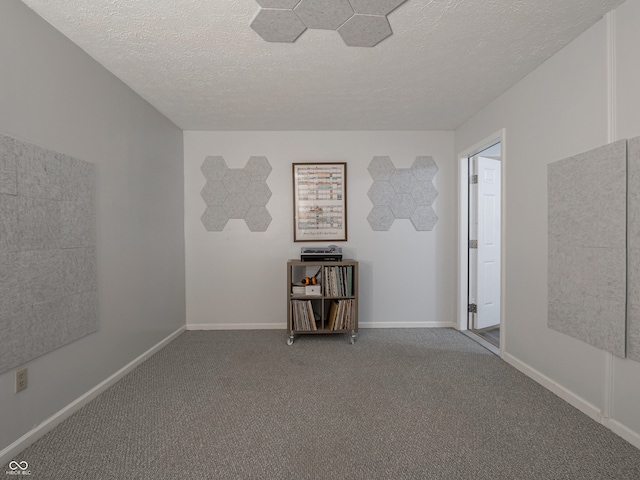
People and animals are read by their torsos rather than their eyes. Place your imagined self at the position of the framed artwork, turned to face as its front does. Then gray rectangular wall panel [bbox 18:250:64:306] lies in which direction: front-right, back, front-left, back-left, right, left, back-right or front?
front-right

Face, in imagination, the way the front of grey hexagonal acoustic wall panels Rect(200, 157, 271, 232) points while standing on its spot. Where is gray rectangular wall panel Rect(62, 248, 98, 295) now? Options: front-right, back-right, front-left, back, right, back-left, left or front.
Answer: front-right

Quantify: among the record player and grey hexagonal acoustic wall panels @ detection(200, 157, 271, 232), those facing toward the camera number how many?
2

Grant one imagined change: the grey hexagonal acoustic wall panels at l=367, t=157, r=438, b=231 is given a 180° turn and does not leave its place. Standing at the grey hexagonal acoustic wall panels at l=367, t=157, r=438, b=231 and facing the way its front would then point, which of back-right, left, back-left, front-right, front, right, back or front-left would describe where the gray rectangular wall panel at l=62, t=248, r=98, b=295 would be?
back-left

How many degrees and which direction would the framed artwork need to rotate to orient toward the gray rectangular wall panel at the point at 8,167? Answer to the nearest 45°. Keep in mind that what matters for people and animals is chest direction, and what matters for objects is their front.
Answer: approximately 45° to its right

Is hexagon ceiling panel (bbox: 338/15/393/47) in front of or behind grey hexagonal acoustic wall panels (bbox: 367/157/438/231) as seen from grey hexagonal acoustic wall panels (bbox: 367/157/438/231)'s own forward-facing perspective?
in front

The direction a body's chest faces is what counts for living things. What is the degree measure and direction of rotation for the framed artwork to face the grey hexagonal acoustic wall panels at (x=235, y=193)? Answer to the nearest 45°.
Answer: approximately 90° to its right

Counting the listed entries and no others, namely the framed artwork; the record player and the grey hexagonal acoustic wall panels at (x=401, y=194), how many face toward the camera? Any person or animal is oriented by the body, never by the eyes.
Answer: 3

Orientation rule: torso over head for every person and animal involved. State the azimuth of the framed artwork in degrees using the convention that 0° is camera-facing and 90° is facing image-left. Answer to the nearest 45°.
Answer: approximately 0°

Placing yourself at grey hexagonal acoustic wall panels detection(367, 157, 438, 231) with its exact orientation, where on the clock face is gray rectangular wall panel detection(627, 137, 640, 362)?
The gray rectangular wall panel is roughly at 11 o'clock from the grey hexagonal acoustic wall panels.

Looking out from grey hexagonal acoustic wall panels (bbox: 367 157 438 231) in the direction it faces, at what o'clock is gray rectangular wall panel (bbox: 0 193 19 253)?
The gray rectangular wall panel is roughly at 1 o'clock from the grey hexagonal acoustic wall panels.

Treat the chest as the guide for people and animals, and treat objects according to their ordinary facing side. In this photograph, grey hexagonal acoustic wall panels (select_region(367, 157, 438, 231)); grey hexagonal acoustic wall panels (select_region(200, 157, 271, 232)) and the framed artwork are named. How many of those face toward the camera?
3

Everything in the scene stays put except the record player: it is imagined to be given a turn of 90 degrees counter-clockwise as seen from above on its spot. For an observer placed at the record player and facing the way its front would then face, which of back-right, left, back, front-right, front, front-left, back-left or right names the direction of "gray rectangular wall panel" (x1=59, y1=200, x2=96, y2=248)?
back-right

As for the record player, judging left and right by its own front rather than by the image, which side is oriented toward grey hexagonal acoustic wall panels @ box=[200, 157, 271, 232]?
right

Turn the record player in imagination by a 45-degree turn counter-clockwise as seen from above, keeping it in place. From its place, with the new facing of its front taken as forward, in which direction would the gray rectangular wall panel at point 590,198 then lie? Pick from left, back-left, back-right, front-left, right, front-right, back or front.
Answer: front
